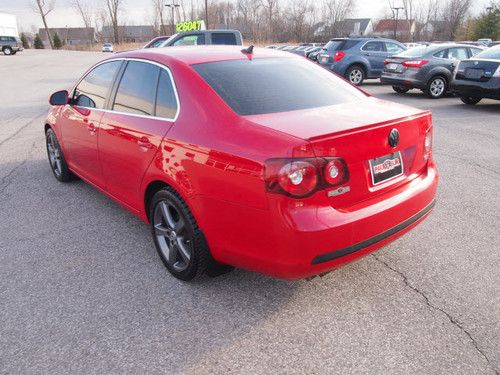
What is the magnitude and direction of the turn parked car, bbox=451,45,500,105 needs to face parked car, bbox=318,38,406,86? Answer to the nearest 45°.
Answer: approximately 90° to its left

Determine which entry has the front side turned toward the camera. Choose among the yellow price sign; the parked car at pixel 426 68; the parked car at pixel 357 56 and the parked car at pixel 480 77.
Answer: the yellow price sign

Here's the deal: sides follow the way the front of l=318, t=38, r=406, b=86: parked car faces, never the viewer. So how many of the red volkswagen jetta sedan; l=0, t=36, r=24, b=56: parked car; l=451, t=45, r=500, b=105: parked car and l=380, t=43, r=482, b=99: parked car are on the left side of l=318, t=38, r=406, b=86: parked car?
1

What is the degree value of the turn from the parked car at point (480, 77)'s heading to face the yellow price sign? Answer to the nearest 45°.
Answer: approximately 90° to its left

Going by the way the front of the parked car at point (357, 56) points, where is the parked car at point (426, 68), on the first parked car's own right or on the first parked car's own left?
on the first parked car's own right

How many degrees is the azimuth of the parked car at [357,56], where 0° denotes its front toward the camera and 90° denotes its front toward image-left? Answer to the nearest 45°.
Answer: approximately 225°

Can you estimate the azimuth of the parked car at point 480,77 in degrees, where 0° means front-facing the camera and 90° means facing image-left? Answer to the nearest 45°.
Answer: approximately 225°

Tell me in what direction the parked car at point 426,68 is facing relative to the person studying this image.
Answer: facing away from the viewer and to the right of the viewer

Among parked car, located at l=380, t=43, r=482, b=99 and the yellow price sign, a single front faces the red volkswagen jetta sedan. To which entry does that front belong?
the yellow price sign
